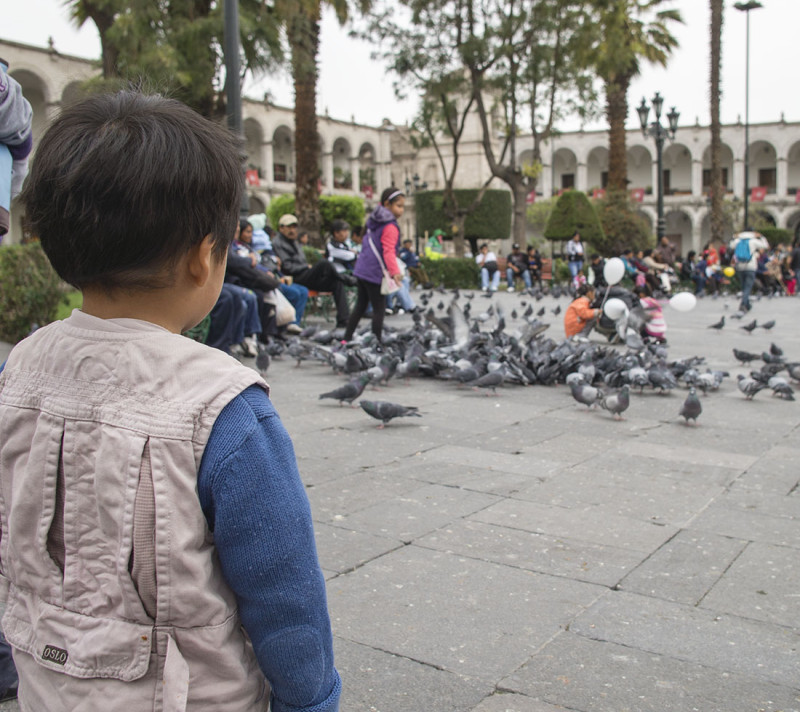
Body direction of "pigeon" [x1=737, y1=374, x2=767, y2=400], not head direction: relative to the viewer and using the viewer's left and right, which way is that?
facing to the left of the viewer

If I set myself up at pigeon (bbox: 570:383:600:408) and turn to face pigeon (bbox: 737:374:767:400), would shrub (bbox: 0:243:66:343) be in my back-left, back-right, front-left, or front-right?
back-left

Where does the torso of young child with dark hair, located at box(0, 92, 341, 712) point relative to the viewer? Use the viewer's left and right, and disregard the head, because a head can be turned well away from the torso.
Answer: facing away from the viewer and to the right of the viewer

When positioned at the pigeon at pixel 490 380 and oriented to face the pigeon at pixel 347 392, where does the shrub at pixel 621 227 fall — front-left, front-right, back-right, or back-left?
back-right

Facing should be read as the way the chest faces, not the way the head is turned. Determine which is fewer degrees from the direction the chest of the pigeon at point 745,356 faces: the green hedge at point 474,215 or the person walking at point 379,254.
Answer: the person walking

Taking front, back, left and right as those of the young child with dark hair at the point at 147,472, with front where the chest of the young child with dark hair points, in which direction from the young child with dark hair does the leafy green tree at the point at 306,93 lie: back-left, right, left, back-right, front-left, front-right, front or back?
front-left

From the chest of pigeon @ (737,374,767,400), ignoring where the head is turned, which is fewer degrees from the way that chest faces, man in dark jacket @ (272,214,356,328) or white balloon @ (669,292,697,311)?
the man in dark jacket

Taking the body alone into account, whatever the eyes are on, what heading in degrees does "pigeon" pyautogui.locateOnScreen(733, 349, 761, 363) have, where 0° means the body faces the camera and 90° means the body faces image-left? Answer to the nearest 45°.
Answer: approximately 90°

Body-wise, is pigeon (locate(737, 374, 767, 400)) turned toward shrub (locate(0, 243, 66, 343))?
yes
